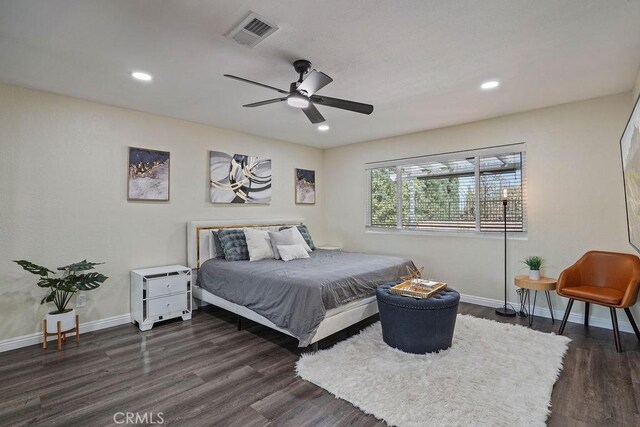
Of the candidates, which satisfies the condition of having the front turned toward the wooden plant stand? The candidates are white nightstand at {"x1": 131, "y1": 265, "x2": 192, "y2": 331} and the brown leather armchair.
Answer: the brown leather armchair

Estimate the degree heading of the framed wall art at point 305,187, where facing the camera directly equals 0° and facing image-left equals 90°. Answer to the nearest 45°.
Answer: approximately 315°

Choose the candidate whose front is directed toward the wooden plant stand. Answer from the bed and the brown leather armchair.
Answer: the brown leather armchair

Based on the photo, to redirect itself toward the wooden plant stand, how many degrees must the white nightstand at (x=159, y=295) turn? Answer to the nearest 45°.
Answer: approximately 135° to its right

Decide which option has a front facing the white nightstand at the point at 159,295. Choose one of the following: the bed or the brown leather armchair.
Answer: the brown leather armchair

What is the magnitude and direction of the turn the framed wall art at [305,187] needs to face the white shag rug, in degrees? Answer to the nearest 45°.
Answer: approximately 45° to its right

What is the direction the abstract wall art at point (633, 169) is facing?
to the viewer's left

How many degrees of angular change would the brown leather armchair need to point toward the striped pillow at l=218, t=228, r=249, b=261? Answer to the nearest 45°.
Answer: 0° — it already faces it

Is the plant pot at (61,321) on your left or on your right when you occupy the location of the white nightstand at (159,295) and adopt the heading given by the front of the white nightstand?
on your right

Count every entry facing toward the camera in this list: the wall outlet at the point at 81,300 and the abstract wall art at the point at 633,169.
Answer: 1
